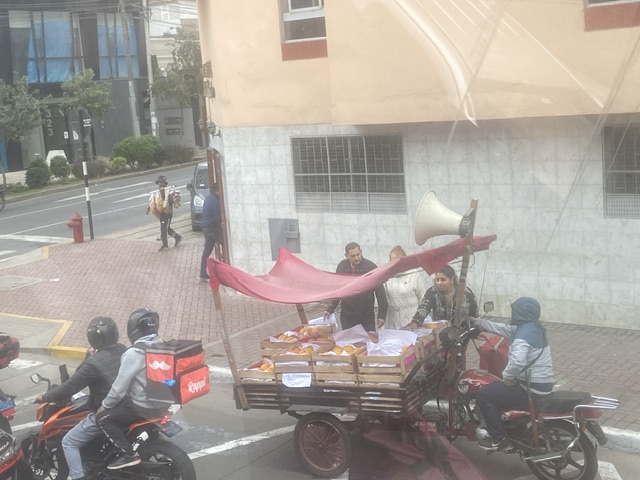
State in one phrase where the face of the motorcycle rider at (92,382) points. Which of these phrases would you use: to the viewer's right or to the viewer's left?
to the viewer's left

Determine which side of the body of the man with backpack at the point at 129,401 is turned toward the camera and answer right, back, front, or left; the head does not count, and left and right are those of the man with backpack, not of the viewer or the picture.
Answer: left

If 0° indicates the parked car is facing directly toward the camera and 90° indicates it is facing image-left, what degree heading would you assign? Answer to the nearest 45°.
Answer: approximately 0°

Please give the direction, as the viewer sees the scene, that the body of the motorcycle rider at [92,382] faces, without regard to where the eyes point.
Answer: to the viewer's left

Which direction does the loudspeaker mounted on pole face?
to the viewer's left

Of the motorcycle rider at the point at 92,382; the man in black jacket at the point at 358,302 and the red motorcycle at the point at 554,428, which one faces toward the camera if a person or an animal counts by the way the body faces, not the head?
the man in black jacket

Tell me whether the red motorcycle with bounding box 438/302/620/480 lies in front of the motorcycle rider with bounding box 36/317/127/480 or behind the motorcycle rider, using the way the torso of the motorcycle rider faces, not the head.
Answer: behind

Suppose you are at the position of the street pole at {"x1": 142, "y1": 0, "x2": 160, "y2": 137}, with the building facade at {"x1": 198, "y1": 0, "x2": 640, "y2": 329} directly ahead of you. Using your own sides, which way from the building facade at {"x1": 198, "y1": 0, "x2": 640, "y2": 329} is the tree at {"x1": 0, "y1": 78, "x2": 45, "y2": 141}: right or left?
right

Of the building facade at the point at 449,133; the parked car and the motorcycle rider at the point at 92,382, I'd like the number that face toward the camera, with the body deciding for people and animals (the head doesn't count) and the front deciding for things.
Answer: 2

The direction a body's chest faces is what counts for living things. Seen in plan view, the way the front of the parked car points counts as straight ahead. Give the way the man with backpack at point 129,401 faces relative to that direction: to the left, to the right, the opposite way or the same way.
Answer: to the right

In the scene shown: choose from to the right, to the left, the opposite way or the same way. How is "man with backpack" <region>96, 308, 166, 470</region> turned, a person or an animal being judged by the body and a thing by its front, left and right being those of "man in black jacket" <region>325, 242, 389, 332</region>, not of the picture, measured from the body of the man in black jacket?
to the right
